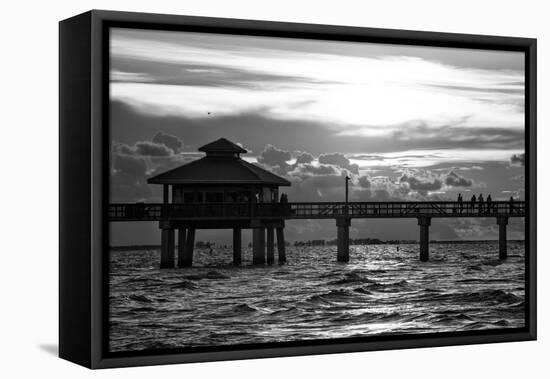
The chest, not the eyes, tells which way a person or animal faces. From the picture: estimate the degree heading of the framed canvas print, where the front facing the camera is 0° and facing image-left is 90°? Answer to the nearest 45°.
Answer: approximately 315°
